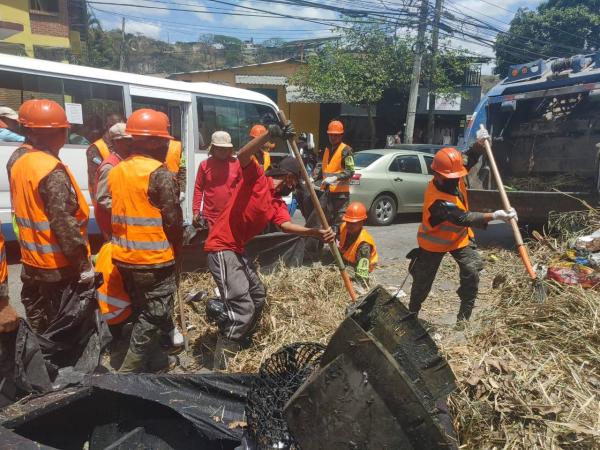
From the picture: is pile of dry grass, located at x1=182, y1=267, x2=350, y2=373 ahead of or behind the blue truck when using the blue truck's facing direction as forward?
behind

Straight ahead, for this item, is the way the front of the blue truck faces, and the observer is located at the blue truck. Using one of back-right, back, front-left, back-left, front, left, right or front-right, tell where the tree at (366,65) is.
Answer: front-left

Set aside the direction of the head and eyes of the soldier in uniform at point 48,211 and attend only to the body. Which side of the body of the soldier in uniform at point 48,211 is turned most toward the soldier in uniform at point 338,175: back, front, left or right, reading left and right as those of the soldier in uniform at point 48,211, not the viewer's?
front

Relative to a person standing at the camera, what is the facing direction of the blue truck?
facing away from the viewer

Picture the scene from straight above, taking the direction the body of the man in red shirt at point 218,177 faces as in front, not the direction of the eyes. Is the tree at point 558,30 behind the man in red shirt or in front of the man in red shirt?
behind

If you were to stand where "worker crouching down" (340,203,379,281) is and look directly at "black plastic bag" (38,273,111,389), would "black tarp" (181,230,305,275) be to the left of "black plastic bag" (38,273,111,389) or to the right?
right

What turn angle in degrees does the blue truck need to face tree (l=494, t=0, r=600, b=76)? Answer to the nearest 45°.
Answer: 0° — it already faces it

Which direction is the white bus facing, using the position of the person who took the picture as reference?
facing away from the viewer and to the right of the viewer

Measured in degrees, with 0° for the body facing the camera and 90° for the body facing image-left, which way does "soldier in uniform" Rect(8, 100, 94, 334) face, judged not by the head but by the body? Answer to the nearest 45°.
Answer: approximately 225°

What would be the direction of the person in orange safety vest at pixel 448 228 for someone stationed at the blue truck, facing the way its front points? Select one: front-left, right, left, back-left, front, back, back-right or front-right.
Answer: back

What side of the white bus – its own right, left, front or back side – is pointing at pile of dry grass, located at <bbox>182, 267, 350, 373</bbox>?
right

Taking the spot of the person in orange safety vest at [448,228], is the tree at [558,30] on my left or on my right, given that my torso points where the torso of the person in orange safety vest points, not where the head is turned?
on my left

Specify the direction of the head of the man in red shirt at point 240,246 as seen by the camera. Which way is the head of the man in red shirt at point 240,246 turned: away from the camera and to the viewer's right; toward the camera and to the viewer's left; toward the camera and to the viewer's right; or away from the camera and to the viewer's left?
toward the camera and to the viewer's right
